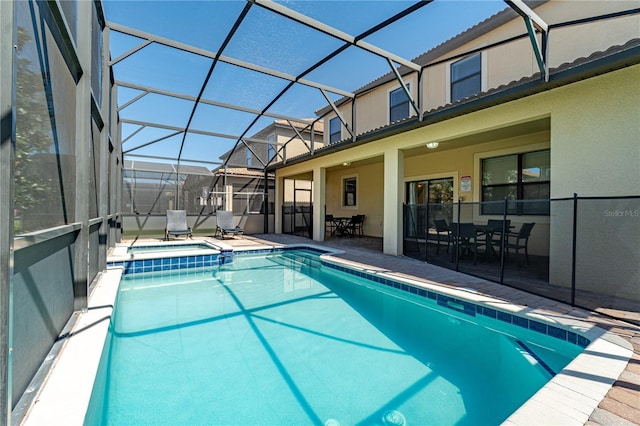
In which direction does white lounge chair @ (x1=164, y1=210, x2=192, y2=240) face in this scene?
toward the camera

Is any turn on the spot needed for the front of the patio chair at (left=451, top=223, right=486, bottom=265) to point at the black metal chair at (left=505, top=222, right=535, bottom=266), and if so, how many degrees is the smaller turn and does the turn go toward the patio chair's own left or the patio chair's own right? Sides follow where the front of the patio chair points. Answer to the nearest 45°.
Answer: approximately 45° to the patio chair's own right

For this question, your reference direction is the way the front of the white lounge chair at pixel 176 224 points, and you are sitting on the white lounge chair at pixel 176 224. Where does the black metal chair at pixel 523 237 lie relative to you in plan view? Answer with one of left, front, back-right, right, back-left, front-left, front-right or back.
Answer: front-left

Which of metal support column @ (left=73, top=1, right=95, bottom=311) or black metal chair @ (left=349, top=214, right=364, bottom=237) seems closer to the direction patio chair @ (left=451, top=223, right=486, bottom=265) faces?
the black metal chair

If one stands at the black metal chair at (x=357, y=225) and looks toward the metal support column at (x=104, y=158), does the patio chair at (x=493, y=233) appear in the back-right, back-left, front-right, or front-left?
front-left

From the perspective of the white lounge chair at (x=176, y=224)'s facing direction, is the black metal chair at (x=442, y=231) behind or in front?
in front

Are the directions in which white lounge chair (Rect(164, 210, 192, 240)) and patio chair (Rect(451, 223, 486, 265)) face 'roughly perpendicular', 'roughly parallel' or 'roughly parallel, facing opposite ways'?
roughly perpendicular

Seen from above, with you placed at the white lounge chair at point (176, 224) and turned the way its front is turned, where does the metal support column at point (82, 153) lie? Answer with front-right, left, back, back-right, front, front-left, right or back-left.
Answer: front

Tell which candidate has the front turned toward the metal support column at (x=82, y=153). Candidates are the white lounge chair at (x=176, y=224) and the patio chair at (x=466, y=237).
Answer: the white lounge chair

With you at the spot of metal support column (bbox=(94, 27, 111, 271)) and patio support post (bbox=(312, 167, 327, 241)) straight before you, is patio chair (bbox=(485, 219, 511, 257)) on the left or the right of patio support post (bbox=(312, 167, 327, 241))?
right

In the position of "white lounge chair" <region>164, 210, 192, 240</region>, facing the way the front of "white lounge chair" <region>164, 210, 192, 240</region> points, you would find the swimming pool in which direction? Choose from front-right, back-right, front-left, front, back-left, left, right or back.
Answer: front

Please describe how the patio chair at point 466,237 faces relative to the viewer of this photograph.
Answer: facing away from the viewer and to the right of the viewer

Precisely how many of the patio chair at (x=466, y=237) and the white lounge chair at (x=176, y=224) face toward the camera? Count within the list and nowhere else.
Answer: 1

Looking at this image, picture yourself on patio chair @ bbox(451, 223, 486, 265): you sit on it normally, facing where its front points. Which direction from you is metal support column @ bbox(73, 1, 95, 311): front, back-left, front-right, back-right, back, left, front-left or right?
back

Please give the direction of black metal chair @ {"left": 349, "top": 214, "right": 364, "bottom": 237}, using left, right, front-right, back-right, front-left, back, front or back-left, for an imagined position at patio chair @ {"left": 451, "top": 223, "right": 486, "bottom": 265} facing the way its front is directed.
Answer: left
